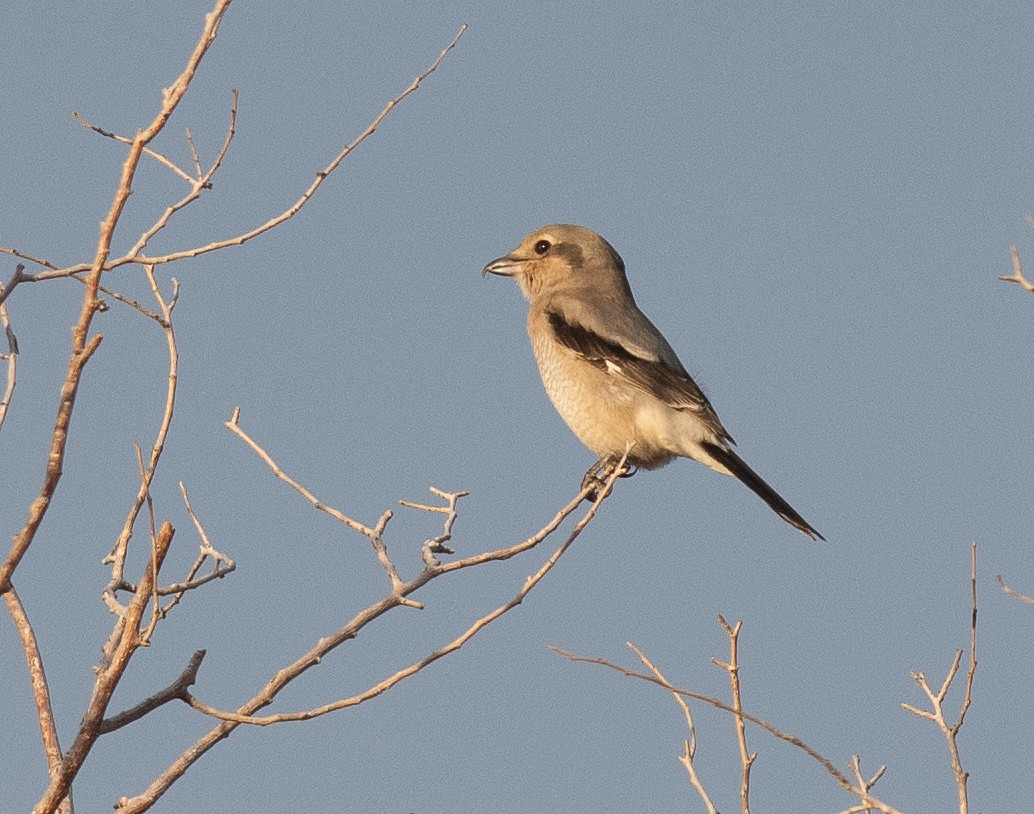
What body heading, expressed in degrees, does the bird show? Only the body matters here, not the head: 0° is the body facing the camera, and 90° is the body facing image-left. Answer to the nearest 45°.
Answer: approximately 90°

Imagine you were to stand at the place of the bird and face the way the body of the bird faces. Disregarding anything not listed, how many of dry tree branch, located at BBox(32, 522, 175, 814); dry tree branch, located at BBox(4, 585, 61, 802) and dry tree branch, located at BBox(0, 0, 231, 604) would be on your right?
0

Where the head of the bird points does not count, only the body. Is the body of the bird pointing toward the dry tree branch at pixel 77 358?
yes
